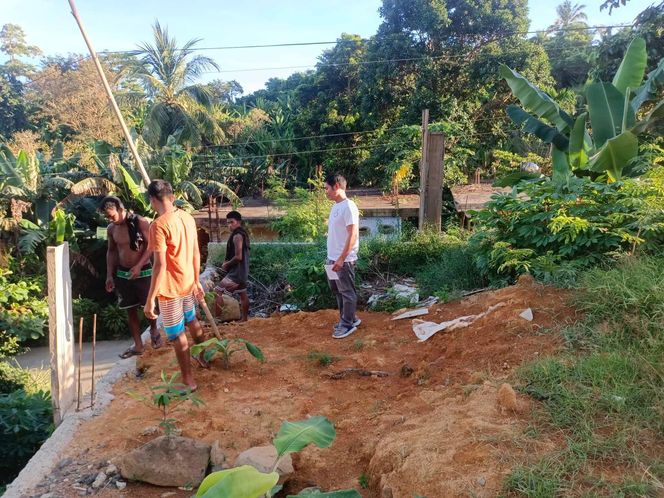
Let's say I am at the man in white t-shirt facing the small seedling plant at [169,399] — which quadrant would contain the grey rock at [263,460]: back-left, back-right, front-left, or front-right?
front-left

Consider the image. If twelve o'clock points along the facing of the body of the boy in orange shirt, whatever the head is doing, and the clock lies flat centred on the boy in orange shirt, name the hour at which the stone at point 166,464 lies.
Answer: The stone is roughly at 6 o'clock from the boy in orange shirt.

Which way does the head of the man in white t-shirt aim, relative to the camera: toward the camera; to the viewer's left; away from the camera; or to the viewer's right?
to the viewer's left

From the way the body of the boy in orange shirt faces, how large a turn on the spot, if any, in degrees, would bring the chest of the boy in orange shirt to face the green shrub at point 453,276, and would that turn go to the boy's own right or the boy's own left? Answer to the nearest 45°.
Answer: approximately 45° to the boy's own right

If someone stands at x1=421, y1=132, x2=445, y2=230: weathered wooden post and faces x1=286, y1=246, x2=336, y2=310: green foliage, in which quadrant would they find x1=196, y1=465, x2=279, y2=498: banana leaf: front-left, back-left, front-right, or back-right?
front-left

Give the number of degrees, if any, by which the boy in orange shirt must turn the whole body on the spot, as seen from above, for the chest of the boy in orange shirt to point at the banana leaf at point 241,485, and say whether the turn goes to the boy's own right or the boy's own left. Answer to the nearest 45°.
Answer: approximately 180°

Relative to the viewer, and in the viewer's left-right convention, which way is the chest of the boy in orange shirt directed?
facing away from the viewer

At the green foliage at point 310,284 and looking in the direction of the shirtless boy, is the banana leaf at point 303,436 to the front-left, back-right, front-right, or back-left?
front-left

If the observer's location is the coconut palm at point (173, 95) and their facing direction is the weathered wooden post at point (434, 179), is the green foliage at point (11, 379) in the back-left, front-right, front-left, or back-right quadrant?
front-right

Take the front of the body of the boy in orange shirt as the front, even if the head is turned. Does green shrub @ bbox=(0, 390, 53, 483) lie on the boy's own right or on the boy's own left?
on the boy's own left
